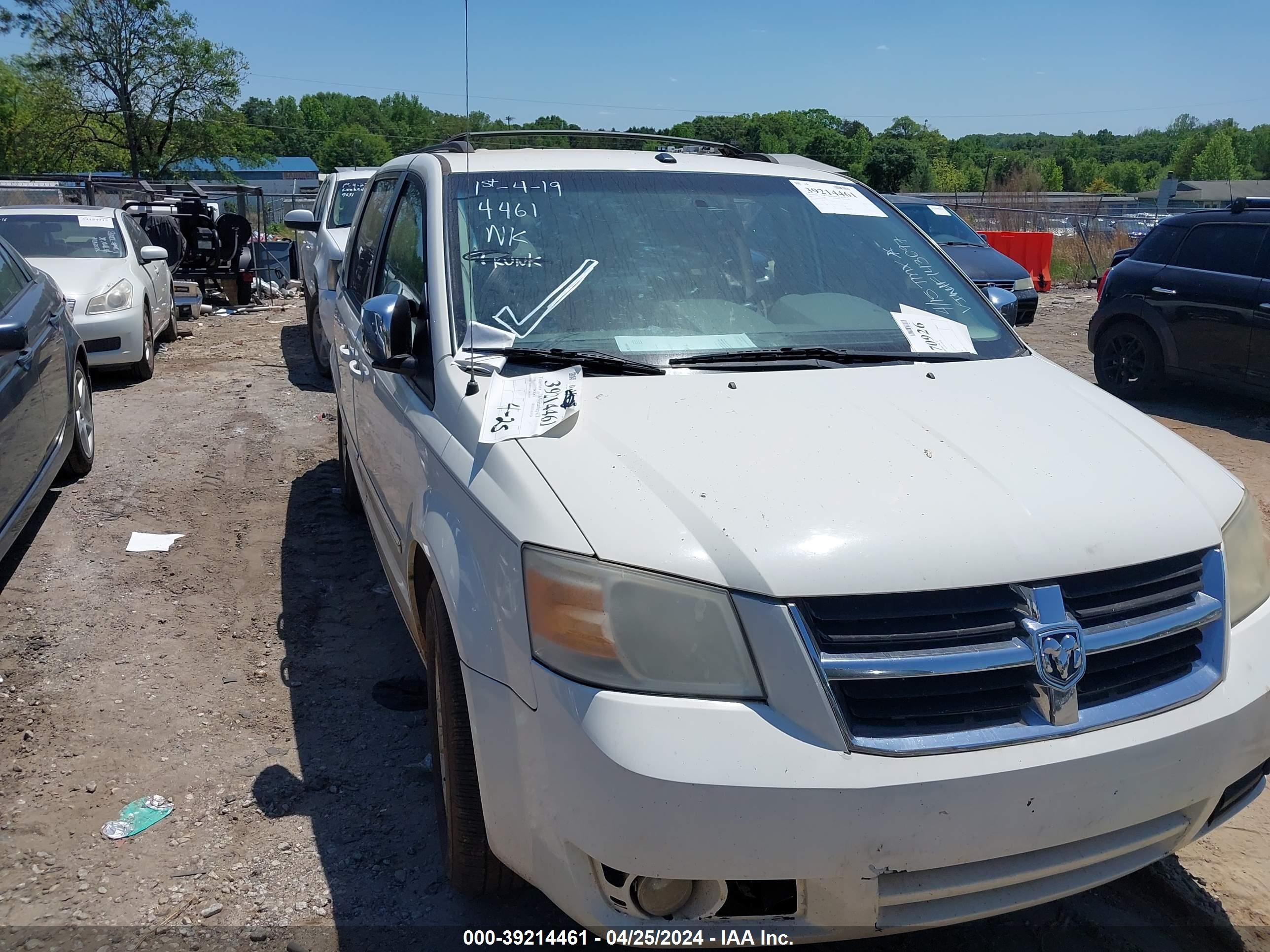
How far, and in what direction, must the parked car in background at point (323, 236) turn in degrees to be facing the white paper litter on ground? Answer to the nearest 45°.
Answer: approximately 45° to its right

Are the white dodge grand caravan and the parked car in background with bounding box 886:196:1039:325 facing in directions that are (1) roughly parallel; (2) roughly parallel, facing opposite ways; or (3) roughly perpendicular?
roughly parallel

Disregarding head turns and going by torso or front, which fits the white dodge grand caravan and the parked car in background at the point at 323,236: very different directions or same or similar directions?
same or similar directions

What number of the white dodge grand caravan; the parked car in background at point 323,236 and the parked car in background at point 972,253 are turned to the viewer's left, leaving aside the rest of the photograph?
0

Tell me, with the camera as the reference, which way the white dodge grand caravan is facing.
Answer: facing the viewer and to the right of the viewer

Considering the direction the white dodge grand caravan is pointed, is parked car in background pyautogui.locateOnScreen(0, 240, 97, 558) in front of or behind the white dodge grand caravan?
behind

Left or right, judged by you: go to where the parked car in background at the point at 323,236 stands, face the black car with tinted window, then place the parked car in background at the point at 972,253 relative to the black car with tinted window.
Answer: left

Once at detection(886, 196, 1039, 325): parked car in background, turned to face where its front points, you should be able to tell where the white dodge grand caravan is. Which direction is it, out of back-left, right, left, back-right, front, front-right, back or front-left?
front-right

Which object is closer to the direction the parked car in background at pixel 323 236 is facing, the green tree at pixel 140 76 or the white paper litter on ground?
the white paper litter on ground
